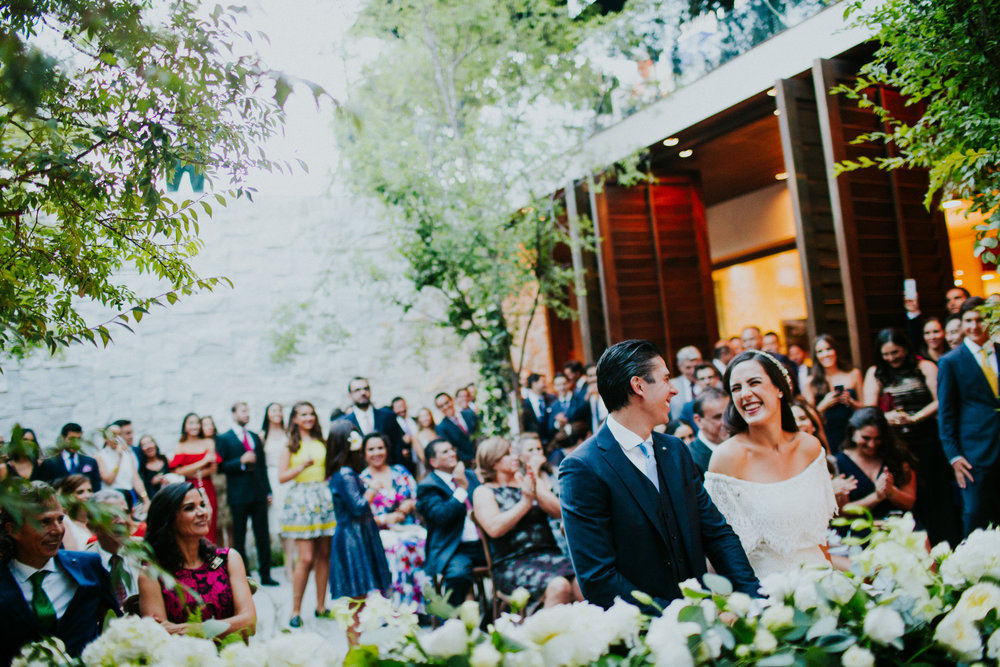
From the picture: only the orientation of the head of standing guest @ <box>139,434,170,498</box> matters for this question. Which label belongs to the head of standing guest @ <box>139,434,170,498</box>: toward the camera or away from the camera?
toward the camera

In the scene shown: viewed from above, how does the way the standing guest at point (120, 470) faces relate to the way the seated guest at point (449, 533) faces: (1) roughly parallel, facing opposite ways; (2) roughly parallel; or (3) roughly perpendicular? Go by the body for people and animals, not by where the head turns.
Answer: roughly parallel

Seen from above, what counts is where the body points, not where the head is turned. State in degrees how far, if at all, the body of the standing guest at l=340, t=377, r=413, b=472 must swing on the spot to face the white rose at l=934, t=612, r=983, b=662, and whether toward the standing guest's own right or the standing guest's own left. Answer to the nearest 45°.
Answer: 0° — they already face it

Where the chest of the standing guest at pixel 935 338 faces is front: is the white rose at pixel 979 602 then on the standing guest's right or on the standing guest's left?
on the standing guest's left

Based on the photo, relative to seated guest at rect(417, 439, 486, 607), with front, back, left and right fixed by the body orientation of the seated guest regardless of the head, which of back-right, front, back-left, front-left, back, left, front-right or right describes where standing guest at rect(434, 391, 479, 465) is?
back-left

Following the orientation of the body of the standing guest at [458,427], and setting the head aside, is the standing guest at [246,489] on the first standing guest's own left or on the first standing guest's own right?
on the first standing guest's own right

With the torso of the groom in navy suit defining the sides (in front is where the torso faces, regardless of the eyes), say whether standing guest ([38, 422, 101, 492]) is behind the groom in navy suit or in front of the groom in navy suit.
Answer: behind

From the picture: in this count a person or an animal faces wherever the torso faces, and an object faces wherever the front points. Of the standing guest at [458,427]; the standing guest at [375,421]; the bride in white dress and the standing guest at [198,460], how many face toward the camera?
4

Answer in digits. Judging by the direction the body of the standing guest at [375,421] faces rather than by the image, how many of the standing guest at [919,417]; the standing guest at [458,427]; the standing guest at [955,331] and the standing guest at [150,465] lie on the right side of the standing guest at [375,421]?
1

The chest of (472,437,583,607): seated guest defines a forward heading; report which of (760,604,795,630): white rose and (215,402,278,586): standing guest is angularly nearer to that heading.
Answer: the white rose

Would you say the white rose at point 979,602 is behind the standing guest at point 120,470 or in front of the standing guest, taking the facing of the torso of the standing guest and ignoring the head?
in front

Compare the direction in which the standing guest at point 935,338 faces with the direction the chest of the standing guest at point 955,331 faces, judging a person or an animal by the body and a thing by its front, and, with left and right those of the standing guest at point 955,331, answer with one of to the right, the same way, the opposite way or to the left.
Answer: the same way

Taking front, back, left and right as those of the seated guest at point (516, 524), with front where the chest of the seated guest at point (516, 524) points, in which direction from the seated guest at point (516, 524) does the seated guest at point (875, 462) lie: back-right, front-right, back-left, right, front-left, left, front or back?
front-left

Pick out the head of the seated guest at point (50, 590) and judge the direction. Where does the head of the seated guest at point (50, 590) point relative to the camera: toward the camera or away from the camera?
toward the camera

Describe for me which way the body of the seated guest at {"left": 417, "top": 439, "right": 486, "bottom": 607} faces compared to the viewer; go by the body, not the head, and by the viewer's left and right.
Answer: facing the viewer and to the right of the viewer

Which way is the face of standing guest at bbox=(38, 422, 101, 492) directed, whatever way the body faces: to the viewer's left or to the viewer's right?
to the viewer's right

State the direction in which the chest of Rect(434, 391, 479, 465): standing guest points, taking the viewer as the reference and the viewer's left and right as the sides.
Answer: facing the viewer

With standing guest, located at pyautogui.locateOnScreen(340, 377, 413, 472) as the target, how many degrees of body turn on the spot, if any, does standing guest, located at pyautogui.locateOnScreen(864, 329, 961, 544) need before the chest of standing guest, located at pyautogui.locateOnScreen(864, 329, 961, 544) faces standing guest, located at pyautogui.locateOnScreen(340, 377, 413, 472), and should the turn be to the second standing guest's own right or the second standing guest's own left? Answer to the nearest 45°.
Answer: approximately 45° to the second standing guest's own right
